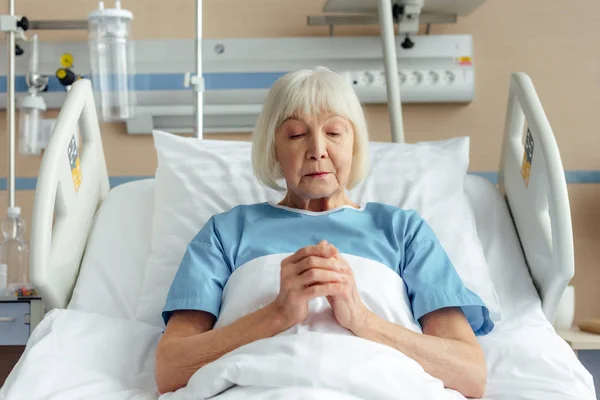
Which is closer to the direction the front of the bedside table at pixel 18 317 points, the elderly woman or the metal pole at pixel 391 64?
the elderly woman

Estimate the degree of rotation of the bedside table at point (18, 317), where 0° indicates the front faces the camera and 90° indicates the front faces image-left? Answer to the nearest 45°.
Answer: approximately 0°

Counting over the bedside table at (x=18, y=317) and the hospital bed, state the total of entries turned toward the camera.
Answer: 2
